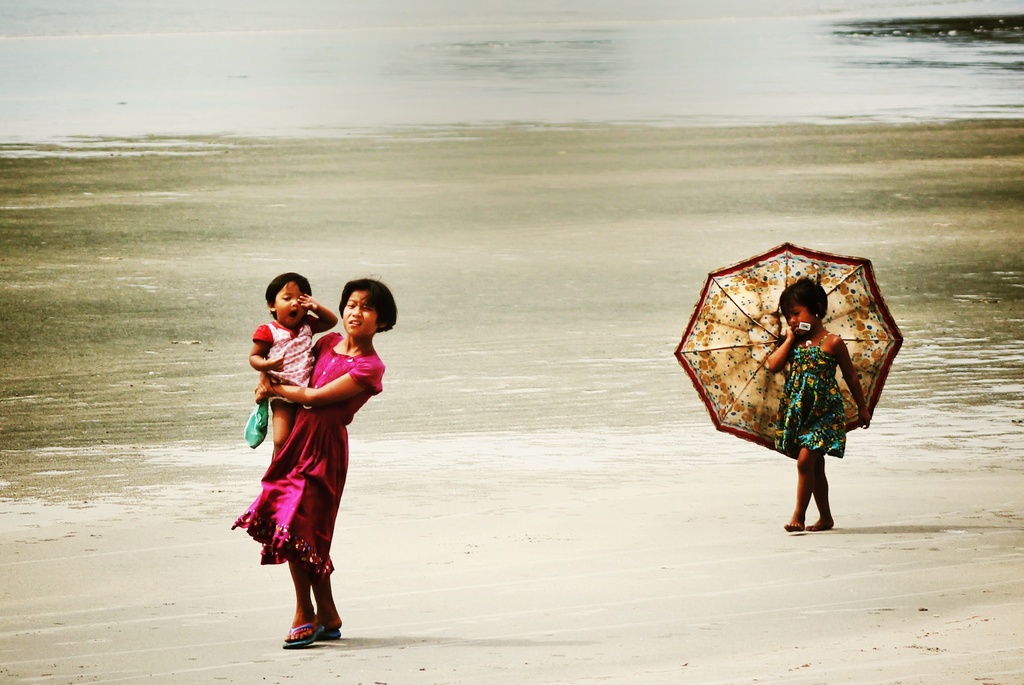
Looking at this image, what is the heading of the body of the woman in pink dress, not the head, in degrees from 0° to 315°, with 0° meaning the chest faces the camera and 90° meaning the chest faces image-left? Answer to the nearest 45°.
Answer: approximately 45°
